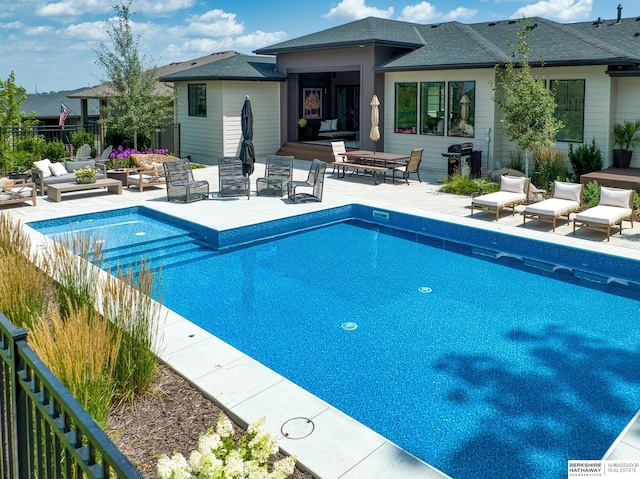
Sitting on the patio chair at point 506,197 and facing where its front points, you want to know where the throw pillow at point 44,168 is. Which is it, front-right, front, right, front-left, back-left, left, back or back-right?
front-right

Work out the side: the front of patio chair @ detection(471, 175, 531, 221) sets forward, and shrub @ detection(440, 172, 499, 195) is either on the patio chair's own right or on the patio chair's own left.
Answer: on the patio chair's own right

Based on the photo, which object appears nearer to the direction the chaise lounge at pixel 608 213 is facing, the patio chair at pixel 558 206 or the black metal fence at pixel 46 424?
the black metal fence

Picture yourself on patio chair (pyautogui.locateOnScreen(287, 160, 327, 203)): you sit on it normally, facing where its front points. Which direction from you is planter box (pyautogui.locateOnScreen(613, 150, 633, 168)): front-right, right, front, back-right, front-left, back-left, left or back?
back-left

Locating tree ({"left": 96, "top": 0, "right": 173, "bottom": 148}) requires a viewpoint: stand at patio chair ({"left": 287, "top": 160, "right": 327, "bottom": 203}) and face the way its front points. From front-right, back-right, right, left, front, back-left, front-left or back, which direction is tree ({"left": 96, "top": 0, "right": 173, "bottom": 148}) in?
right

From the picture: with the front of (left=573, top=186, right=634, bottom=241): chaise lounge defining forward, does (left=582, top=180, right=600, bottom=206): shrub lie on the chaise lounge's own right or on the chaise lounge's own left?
on the chaise lounge's own right

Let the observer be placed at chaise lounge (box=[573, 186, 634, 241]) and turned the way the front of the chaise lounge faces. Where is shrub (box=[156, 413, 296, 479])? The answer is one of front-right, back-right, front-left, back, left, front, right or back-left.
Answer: front-left

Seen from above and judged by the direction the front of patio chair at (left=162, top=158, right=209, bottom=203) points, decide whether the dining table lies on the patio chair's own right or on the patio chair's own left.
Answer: on the patio chair's own left

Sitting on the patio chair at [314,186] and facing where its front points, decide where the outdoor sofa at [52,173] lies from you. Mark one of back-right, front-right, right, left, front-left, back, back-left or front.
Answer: front-right
